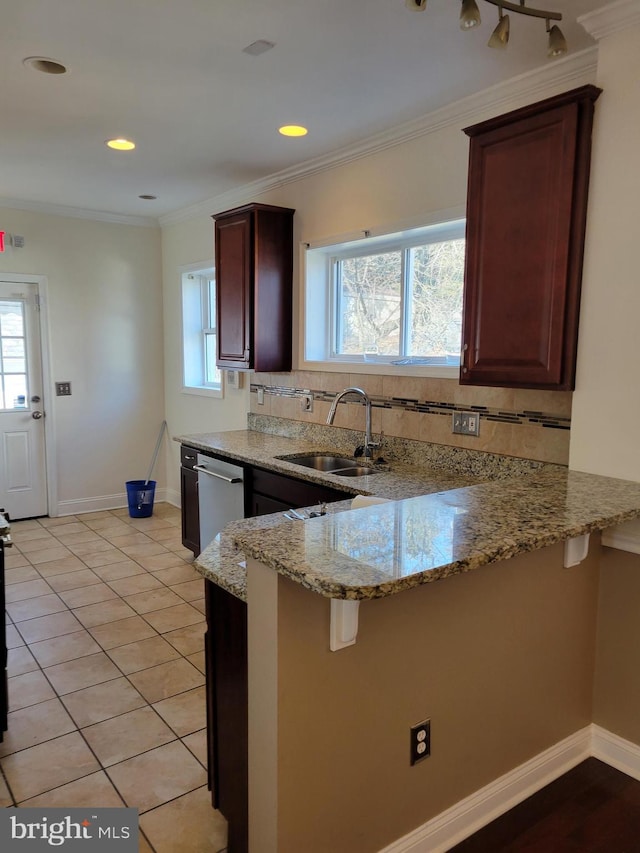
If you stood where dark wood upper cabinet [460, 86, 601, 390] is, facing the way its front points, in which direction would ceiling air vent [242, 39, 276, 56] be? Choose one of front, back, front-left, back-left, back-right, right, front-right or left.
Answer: front-right

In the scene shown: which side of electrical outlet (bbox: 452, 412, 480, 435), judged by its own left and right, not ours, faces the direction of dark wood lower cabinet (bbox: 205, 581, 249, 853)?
front

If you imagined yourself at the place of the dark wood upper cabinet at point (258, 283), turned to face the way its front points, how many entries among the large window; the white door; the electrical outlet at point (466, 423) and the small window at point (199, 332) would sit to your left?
2

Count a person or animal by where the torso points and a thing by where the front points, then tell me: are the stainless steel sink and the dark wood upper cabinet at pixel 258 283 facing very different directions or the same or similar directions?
same or similar directions

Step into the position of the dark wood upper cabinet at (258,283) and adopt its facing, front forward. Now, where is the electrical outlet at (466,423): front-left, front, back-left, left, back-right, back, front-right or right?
left

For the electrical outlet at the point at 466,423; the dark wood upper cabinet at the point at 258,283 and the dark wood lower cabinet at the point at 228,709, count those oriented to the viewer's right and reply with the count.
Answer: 0

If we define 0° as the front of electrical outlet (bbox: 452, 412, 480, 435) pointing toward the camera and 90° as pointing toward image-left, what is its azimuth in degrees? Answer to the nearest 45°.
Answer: approximately 45°

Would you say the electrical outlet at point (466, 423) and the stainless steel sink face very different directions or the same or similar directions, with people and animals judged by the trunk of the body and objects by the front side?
same or similar directions

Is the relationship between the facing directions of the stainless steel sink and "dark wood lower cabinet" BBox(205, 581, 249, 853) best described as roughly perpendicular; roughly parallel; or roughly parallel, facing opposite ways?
roughly perpendicular

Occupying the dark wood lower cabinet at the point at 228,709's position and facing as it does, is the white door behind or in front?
in front

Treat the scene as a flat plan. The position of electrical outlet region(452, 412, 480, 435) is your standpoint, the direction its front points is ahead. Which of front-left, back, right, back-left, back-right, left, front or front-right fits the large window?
right

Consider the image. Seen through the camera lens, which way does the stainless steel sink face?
facing the viewer and to the left of the viewer

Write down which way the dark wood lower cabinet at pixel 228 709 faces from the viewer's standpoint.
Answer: facing away from the viewer and to the left of the viewer

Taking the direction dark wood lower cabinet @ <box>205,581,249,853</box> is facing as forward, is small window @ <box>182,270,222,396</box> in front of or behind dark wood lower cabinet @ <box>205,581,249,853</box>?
in front
